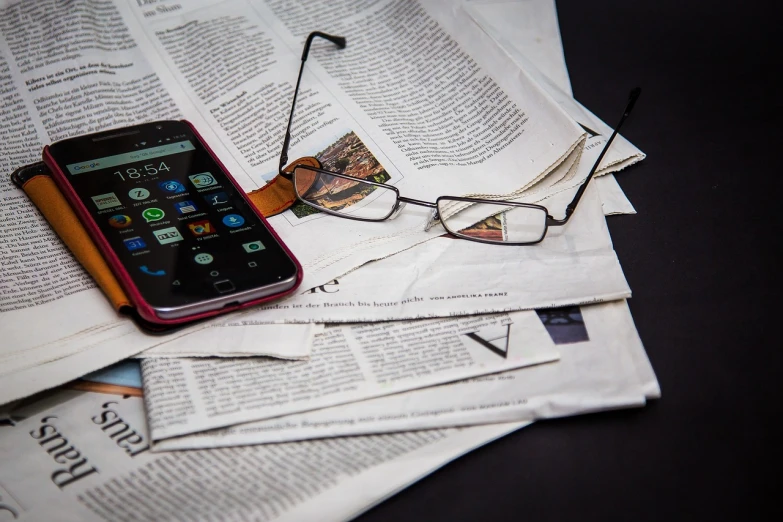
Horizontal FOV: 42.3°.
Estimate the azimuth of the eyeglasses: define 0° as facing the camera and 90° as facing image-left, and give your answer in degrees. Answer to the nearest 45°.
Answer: approximately 0°
